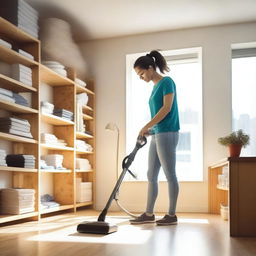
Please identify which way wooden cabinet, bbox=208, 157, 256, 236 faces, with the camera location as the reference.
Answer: facing to the left of the viewer

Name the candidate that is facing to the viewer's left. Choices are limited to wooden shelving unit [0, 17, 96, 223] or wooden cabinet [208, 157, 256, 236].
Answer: wooden cabinet [208, 157, 256, 236]

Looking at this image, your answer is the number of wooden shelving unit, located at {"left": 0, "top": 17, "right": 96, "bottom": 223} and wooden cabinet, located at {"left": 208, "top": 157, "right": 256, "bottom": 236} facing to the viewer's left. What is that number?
1

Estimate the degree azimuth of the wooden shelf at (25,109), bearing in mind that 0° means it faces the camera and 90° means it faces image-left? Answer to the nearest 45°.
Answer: approximately 315°
